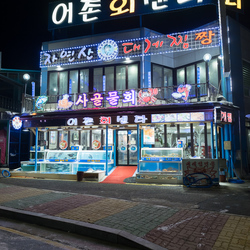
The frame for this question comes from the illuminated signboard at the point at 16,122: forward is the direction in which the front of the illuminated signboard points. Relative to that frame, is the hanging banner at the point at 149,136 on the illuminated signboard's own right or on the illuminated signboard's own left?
on the illuminated signboard's own left

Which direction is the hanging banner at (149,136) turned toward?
toward the camera

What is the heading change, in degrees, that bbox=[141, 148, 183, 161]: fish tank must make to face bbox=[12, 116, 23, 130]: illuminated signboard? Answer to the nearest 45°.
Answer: approximately 90° to its right

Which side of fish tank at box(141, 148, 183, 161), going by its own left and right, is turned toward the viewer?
front

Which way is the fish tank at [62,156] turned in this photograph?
toward the camera

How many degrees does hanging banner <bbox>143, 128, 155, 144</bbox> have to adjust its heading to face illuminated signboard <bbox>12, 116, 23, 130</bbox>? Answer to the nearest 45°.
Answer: approximately 90° to its right

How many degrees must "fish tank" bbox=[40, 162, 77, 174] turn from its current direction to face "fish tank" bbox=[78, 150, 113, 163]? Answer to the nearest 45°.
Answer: approximately 90° to its left

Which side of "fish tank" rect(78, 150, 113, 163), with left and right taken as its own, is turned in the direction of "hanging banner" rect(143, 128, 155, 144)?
left

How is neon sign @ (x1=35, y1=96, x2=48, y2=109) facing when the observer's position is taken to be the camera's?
facing the viewer

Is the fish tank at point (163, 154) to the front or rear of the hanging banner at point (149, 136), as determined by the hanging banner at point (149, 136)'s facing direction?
to the front

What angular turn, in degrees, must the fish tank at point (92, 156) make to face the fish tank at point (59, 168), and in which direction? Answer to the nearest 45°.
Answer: approximately 90° to its right

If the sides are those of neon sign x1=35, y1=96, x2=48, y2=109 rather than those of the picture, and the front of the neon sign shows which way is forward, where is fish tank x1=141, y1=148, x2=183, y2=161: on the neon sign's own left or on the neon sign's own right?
on the neon sign's own left
